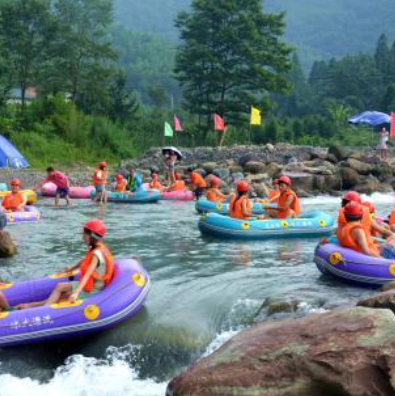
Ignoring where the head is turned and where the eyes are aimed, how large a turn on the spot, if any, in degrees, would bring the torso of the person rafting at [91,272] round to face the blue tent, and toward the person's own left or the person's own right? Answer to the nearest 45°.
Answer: approximately 90° to the person's own right

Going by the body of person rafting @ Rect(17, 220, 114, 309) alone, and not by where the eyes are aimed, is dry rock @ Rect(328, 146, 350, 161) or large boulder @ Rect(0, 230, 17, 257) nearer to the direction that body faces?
the large boulder

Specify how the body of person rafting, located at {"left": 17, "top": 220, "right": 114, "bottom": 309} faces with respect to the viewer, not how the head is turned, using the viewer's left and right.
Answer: facing to the left of the viewer

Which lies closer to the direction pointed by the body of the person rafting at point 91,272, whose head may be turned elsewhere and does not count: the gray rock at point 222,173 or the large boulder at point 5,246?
the large boulder

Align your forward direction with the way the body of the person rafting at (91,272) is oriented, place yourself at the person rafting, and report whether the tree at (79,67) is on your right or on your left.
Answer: on your right

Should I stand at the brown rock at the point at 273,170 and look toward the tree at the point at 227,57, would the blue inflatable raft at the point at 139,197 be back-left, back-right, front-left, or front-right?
back-left
